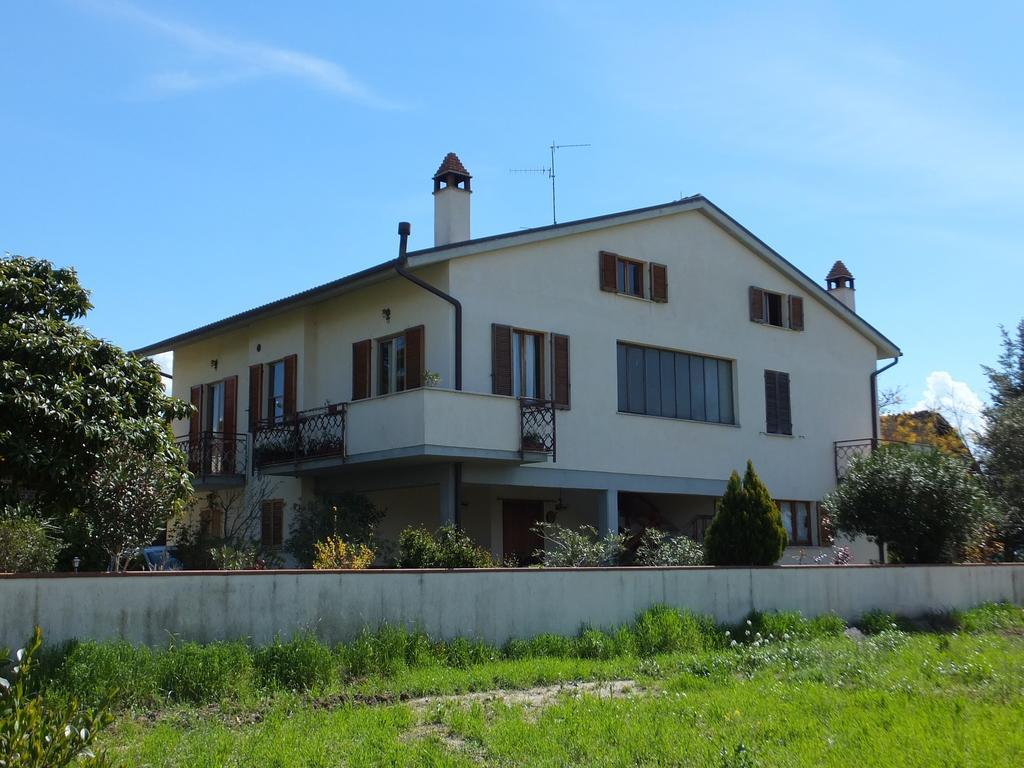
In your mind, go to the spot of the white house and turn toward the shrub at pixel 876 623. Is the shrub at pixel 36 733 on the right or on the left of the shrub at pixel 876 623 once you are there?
right
